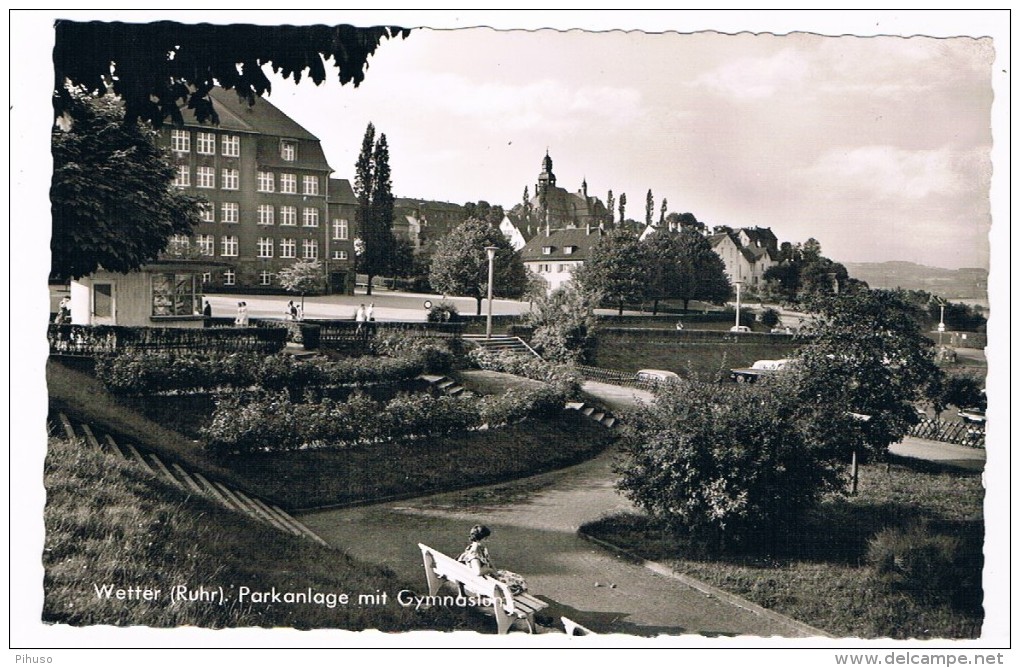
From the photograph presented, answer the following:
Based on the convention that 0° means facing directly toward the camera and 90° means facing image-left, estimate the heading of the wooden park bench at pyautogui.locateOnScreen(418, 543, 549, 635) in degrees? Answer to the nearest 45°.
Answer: approximately 225°

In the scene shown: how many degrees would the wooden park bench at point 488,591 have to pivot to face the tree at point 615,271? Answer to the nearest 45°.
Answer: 0° — it already faces it
